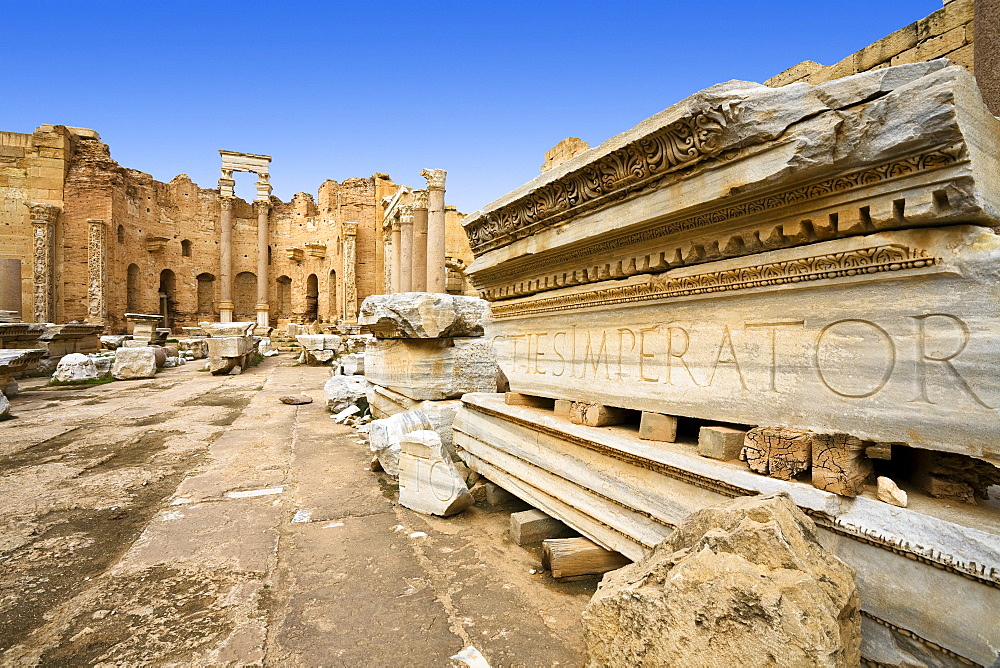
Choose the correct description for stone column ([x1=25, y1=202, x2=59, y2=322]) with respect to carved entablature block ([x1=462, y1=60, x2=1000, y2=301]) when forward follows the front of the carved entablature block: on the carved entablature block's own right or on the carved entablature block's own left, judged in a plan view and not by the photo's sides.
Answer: on the carved entablature block's own right

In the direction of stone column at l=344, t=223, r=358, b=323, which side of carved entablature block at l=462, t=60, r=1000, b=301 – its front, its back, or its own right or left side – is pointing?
right

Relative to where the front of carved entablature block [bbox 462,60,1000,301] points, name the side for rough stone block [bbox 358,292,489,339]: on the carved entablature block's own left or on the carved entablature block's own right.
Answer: on the carved entablature block's own right

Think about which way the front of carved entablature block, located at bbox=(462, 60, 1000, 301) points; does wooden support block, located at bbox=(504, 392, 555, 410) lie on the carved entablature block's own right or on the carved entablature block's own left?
on the carved entablature block's own right

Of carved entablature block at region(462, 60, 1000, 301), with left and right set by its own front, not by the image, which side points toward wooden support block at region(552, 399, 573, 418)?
right

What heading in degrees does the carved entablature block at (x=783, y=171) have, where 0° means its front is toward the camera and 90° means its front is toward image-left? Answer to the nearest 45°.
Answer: approximately 45°
